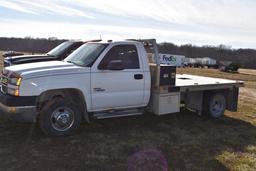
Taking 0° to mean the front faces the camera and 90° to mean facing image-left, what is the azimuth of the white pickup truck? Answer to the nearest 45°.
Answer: approximately 45°

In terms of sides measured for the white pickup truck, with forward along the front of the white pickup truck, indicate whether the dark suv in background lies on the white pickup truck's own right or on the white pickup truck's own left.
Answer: on the white pickup truck's own right

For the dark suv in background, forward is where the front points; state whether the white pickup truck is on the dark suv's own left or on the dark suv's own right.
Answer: on the dark suv's own left

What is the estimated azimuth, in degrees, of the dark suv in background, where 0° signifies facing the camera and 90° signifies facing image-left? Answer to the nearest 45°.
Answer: approximately 45°
